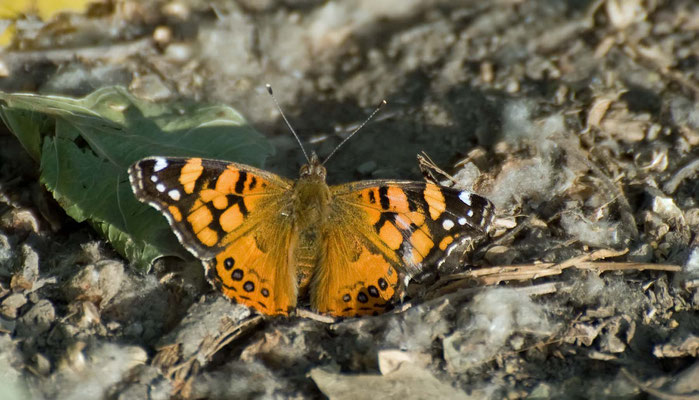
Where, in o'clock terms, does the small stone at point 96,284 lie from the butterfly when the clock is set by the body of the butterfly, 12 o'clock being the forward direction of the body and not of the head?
The small stone is roughly at 9 o'clock from the butterfly.

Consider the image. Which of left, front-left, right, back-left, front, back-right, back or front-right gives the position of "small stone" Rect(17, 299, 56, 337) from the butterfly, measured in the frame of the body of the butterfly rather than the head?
left

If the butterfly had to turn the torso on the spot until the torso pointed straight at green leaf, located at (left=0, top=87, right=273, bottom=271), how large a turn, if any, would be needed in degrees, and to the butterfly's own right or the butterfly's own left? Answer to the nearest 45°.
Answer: approximately 45° to the butterfly's own left

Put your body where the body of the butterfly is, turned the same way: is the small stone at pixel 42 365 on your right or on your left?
on your left

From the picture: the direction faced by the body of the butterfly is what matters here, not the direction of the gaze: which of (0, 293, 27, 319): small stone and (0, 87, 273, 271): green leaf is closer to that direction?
the green leaf

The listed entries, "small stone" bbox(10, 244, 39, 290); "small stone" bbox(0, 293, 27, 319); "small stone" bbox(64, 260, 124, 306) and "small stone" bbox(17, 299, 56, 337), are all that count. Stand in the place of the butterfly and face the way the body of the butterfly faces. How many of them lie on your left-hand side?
4

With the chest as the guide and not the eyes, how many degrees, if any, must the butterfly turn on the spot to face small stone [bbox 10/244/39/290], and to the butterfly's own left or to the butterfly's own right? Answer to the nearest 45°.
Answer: approximately 90° to the butterfly's own left

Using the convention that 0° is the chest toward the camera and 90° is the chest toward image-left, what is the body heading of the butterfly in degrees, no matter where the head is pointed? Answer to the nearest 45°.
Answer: approximately 180°

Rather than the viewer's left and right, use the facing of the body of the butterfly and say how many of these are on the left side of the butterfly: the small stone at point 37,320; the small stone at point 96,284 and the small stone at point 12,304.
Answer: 3

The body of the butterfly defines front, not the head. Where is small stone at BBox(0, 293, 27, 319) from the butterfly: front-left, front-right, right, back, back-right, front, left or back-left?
left
